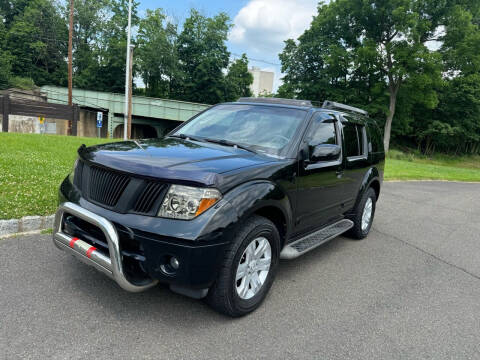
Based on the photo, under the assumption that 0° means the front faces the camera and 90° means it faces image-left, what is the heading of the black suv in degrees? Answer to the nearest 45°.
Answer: approximately 45°

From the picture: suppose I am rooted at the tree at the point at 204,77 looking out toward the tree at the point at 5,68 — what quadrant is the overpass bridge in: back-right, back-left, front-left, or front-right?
front-left

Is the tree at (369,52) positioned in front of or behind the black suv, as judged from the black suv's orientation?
behind

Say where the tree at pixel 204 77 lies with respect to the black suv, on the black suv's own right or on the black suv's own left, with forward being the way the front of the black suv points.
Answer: on the black suv's own right

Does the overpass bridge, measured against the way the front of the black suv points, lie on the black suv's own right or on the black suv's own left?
on the black suv's own right

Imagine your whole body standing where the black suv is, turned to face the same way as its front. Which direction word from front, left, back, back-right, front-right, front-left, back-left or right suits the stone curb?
right

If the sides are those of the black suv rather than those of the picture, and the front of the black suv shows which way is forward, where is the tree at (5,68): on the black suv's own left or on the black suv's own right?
on the black suv's own right

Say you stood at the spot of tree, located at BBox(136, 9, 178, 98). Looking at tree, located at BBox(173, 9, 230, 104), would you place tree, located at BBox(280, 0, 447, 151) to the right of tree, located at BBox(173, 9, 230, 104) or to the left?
right

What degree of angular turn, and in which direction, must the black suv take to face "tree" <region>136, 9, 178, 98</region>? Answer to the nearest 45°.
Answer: approximately 135° to its right

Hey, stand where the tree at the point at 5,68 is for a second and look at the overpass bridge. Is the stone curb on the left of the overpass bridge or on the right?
right

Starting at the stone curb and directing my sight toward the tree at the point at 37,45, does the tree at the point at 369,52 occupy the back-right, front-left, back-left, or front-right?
front-right

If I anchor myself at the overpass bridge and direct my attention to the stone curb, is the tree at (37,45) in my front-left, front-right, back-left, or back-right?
back-right
